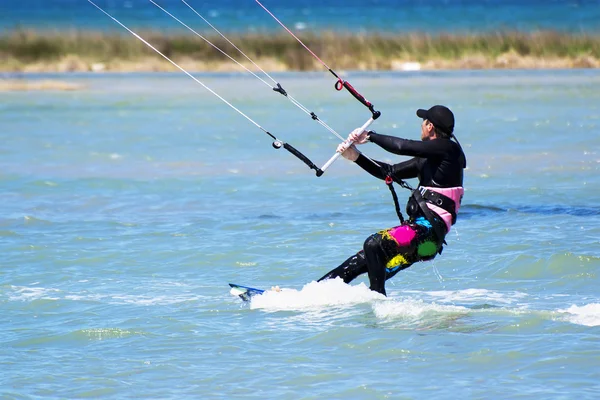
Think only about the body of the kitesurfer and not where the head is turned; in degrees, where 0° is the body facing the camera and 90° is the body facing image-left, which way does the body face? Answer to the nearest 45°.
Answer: approximately 90°
